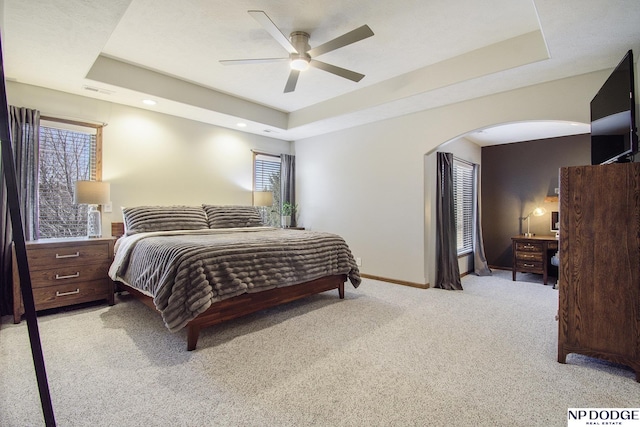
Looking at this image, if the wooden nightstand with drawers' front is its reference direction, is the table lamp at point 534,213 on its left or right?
on its left

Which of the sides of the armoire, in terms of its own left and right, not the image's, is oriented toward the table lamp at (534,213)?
right

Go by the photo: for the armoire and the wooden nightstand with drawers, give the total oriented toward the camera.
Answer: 1

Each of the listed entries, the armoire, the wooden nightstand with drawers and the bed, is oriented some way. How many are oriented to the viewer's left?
1

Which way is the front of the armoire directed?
to the viewer's left

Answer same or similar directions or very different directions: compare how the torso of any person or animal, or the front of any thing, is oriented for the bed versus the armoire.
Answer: very different directions

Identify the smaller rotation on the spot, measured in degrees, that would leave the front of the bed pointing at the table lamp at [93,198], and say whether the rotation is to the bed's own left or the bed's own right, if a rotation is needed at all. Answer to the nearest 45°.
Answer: approximately 180°

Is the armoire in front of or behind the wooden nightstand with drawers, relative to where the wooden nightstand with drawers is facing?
in front

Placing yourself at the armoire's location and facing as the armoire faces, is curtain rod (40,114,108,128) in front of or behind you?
in front

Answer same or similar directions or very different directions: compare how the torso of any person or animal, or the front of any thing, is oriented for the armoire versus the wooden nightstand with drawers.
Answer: very different directions
